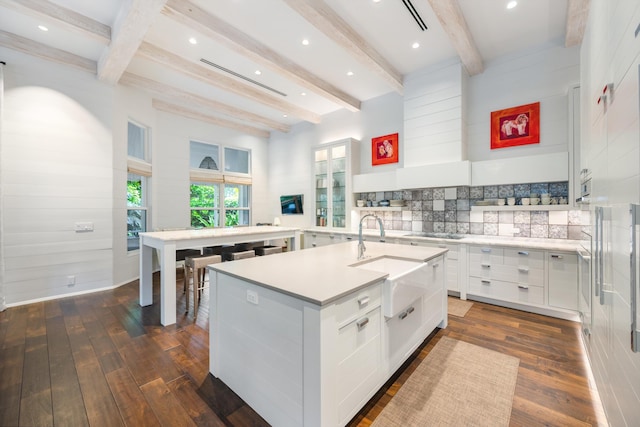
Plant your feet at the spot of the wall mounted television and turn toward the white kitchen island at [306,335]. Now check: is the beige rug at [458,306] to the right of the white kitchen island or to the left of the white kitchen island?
left

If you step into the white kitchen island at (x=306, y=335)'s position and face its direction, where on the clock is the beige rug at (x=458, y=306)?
The beige rug is roughly at 9 o'clock from the white kitchen island.

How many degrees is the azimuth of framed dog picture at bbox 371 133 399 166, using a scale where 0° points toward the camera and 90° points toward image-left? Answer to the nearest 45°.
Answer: approximately 45°

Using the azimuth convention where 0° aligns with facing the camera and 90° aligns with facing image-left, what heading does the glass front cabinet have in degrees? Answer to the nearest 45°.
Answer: approximately 45°

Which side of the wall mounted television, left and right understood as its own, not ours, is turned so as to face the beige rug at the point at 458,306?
left

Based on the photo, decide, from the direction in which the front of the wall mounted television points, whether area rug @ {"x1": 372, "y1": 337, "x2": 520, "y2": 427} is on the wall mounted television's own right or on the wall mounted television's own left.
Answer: on the wall mounted television's own left

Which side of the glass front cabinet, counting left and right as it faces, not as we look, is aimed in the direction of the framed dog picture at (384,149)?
left

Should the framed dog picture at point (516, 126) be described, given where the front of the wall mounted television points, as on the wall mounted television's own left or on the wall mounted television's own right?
on the wall mounted television's own left

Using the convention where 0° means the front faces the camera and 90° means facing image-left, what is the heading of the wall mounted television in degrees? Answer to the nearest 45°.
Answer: approximately 45°

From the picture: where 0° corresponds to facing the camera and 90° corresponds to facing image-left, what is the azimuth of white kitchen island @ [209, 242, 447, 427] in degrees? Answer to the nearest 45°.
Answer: approximately 315°
